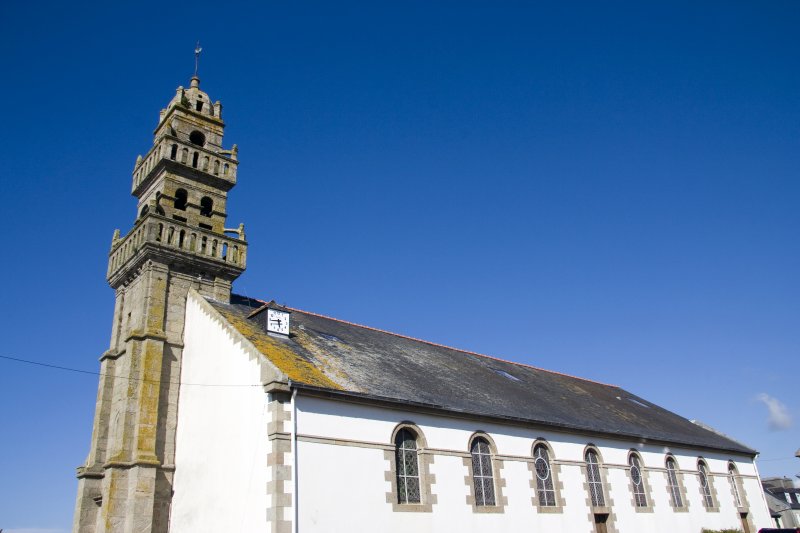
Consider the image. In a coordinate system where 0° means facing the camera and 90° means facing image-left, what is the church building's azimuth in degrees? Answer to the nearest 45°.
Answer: approximately 45°
